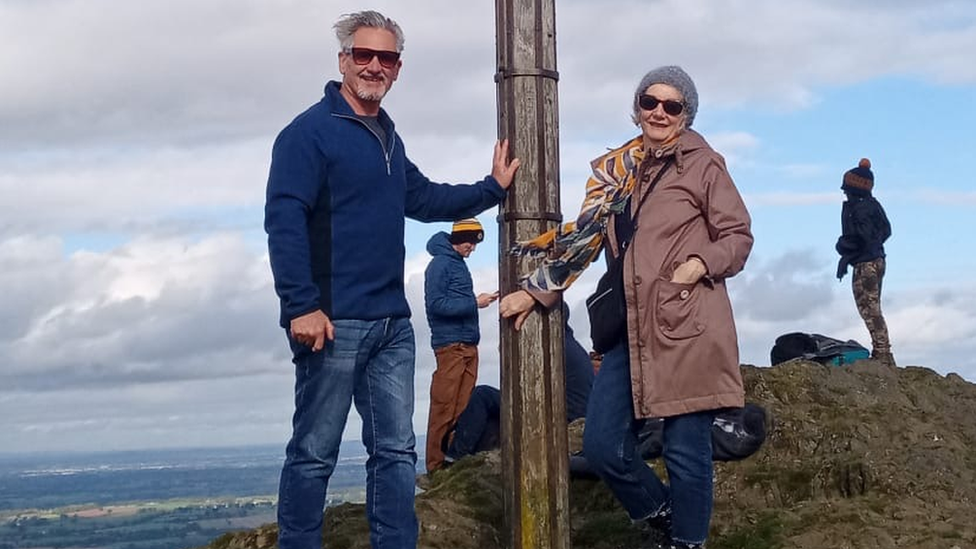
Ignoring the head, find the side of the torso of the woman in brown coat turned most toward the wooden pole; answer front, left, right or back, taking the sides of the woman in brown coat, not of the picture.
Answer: right

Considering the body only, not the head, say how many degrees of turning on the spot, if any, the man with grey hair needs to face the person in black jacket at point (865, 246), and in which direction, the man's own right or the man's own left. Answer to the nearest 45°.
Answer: approximately 90° to the man's own left

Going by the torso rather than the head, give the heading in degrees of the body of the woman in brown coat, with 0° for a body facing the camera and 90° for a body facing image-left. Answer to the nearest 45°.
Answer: approximately 45°

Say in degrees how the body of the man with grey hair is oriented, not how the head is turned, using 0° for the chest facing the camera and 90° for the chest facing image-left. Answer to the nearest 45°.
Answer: approximately 315°

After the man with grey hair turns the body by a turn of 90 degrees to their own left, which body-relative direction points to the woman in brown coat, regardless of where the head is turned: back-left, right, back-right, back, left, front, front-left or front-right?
front-right

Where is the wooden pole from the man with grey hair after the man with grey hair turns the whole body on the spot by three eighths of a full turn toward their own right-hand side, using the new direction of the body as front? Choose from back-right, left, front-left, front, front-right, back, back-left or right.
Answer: back-right

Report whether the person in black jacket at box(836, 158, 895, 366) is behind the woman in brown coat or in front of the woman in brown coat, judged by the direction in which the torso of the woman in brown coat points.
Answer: behind
